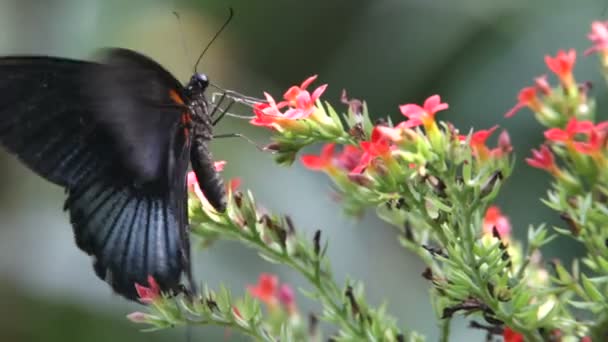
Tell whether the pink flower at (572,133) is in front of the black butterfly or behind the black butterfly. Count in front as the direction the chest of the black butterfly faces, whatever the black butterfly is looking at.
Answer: in front

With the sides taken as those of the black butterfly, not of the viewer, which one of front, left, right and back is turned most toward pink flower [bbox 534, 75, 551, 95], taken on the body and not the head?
front

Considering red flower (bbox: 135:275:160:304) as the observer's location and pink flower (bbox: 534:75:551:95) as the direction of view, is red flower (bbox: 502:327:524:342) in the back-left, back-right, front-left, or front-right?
front-right

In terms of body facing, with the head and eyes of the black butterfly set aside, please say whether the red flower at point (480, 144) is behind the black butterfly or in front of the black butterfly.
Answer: in front

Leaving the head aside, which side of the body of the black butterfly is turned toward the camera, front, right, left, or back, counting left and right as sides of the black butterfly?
right

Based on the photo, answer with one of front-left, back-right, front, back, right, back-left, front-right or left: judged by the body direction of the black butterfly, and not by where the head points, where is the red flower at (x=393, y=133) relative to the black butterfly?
front-right

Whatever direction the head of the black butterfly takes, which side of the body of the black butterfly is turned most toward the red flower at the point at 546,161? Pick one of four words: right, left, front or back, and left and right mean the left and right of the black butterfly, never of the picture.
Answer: front
